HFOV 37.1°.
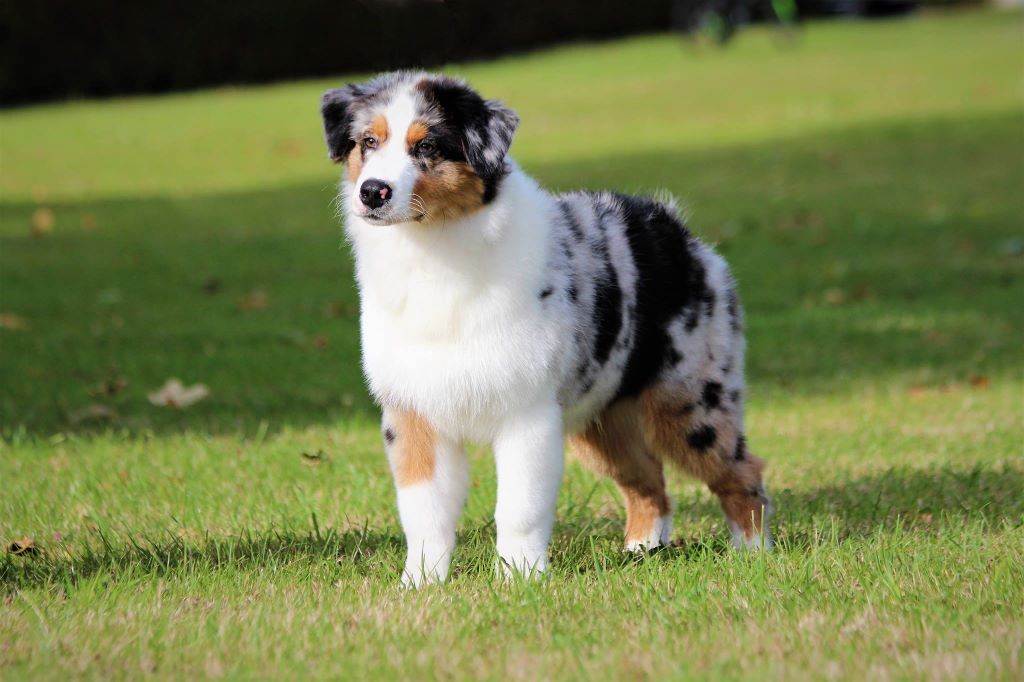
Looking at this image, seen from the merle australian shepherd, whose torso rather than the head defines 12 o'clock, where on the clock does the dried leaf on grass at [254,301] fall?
The dried leaf on grass is roughly at 4 o'clock from the merle australian shepherd.

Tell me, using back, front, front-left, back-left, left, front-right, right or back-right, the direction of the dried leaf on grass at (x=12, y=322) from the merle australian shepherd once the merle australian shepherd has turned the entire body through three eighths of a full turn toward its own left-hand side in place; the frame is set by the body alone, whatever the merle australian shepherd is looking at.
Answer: back-left

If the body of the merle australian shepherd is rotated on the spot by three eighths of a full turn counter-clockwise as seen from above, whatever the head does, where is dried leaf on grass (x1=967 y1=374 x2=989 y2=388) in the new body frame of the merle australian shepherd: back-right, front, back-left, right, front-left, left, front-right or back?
front-left

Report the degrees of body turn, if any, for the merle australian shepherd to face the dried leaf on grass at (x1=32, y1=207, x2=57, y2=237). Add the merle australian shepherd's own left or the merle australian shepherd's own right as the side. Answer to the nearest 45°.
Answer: approximately 90° to the merle australian shepherd's own right

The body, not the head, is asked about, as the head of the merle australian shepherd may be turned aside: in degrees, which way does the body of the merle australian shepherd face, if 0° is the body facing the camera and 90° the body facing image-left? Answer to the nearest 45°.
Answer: approximately 45°
